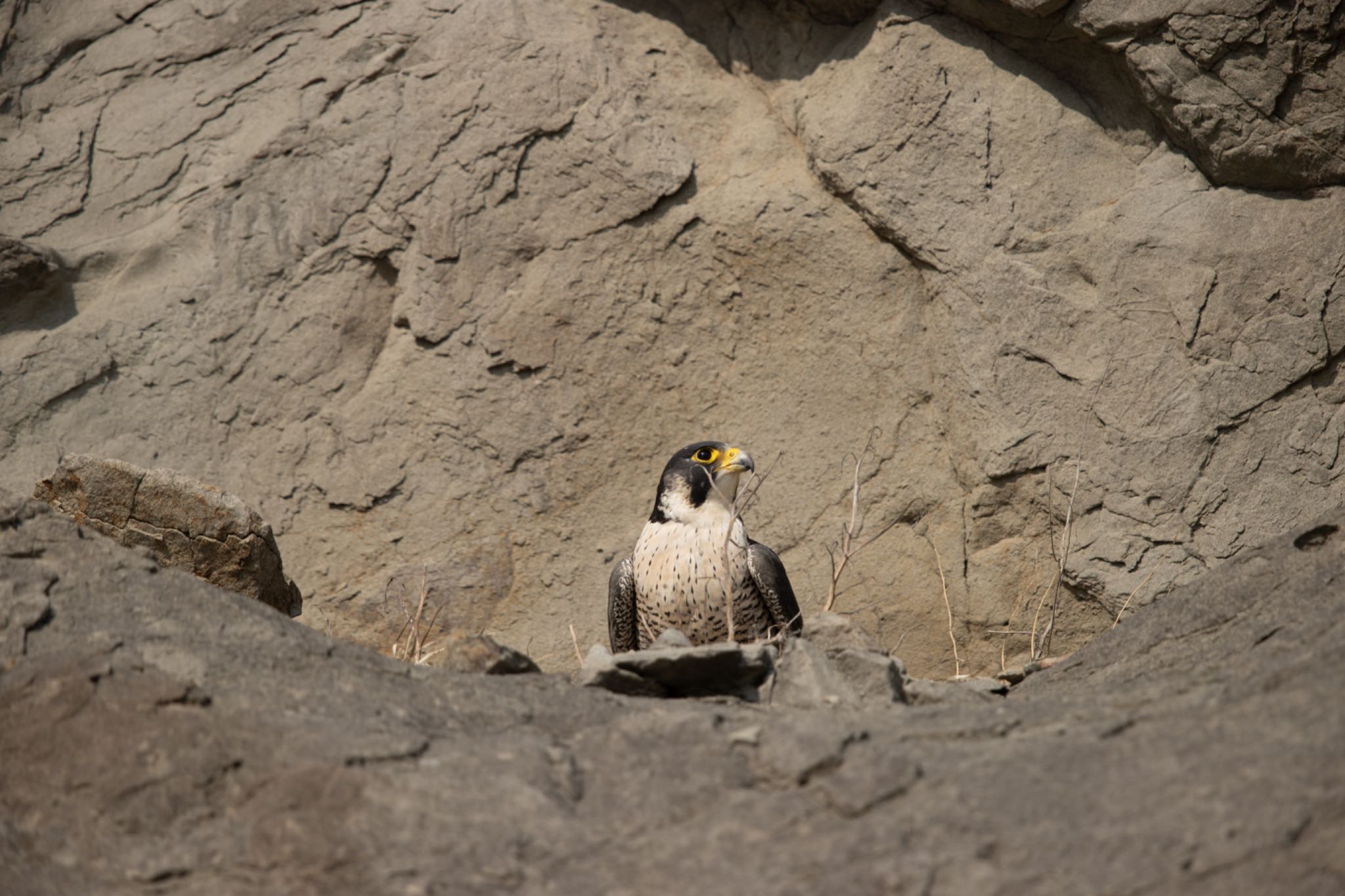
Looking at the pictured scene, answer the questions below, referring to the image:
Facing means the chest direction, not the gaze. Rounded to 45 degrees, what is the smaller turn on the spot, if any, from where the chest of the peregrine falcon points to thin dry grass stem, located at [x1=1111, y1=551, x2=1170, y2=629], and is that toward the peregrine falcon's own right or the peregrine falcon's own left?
approximately 90° to the peregrine falcon's own left

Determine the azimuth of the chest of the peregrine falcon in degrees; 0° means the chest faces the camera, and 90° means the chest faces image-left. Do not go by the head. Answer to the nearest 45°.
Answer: approximately 0°

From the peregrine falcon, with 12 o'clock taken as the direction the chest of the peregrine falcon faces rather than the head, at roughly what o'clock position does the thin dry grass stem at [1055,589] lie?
The thin dry grass stem is roughly at 9 o'clock from the peregrine falcon.
